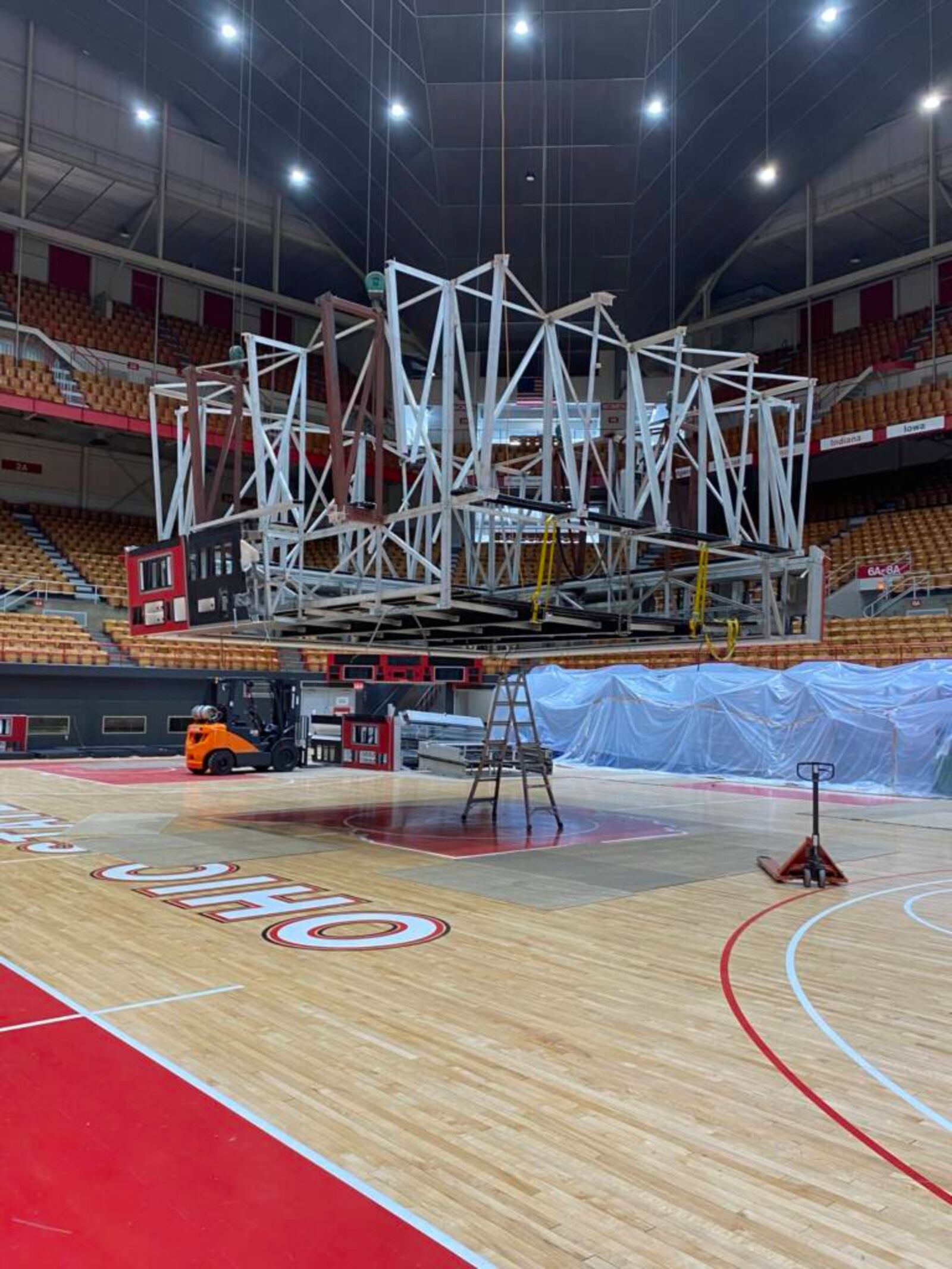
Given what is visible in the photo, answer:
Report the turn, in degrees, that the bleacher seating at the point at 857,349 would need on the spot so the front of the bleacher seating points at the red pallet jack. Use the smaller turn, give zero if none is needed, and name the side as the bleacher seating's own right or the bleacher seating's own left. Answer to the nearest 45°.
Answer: approximately 45° to the bleacher seating's own left

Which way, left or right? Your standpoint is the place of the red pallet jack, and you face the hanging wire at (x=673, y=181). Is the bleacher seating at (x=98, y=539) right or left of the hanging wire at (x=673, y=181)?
left

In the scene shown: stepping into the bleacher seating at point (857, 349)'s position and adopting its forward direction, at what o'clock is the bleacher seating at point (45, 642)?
the bleacher seating at point (45, 642) is roughly at 12 o'clock from the bleacher seating at point (857, 349).

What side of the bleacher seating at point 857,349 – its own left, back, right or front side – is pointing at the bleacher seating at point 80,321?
front

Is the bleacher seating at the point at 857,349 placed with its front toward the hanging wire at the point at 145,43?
yes

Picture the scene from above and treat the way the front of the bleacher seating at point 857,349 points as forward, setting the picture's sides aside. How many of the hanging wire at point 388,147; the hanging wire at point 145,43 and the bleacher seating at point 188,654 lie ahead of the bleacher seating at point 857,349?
3

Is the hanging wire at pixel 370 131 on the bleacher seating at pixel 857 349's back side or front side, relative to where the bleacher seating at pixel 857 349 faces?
on the front side

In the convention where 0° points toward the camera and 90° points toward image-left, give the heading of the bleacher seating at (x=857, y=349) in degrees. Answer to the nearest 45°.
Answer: approximately 45°

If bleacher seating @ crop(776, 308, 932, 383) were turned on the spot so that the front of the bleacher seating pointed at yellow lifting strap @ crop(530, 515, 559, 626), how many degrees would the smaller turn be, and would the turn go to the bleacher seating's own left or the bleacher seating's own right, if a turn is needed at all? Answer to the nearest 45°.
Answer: approximately 45° to the bleacher seating's own left

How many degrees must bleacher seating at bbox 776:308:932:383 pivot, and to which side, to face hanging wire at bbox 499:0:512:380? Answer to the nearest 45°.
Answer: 0° — it already faces it

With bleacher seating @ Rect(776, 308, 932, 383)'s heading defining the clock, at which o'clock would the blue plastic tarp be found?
The blue plastic tarp is roughly at 11 o'clock from the bleacher seating.

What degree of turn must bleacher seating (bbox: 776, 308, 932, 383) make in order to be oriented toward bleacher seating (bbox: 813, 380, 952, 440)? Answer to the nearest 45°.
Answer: approximately 45° to its left
